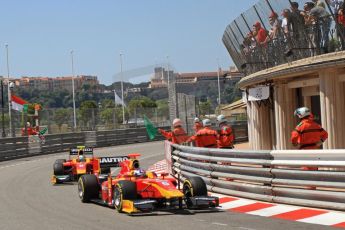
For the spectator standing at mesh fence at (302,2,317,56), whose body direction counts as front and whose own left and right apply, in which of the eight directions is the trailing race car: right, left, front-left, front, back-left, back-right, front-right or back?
front-right

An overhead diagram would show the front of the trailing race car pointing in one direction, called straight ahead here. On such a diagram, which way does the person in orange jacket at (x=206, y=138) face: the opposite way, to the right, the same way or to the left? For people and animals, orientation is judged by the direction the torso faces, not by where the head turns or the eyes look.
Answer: the opposite way

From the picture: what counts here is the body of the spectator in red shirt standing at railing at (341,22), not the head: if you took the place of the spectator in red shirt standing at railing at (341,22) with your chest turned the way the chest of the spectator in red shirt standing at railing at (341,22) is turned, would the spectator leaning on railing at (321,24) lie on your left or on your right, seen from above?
on your right

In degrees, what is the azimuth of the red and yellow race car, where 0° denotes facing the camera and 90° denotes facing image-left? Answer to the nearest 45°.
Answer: approximately 315°

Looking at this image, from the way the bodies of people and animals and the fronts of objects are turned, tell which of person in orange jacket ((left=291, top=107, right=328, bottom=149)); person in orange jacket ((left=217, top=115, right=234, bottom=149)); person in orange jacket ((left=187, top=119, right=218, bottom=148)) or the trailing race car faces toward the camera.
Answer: the trailing race car

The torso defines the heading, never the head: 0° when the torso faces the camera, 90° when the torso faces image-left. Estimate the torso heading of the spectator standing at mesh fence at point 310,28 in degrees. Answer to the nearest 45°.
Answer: approximately 45°

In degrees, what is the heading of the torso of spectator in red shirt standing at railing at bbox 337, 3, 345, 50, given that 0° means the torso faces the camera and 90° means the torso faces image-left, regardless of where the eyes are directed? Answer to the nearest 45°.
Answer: approximately 45°
